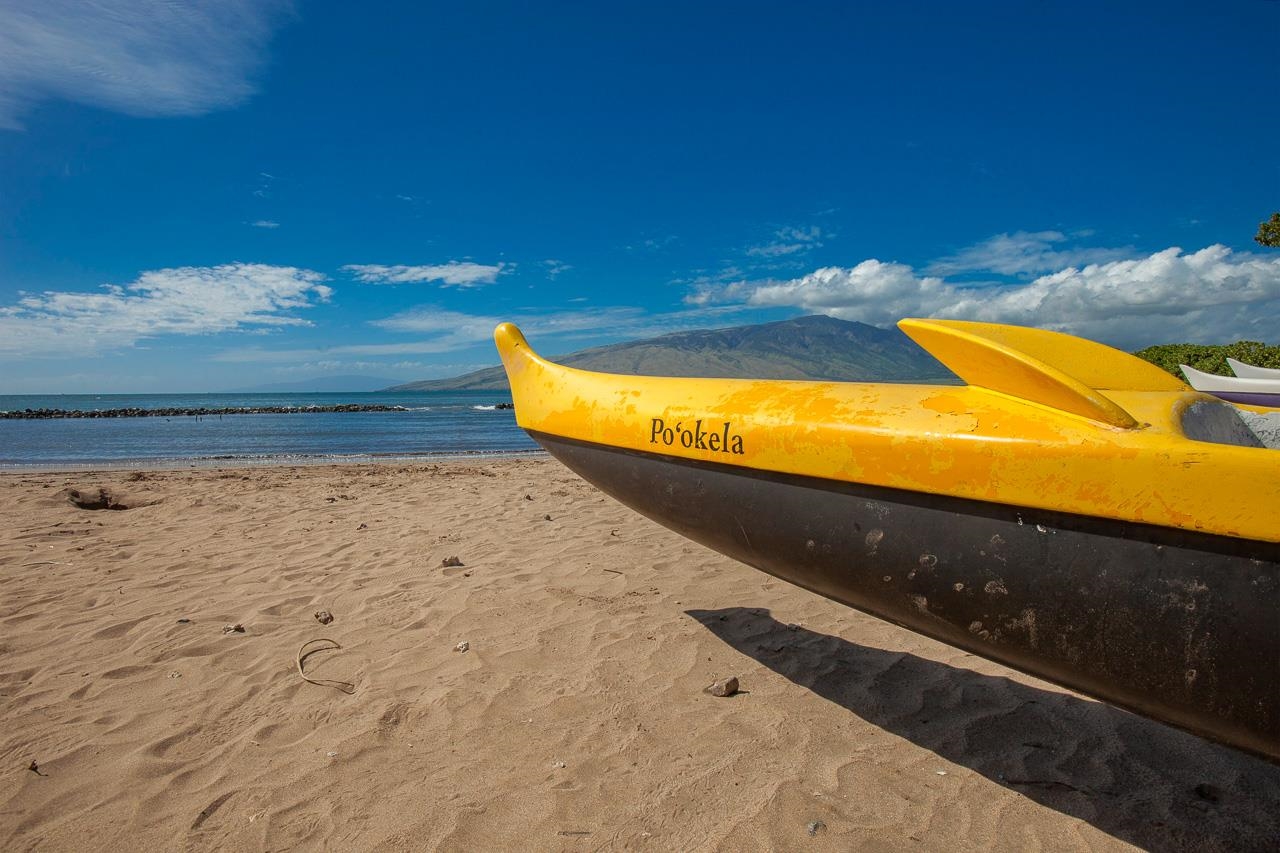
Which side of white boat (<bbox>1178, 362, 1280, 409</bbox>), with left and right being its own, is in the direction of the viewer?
left

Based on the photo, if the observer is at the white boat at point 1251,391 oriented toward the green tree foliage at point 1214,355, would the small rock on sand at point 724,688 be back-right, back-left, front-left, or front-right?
back-left

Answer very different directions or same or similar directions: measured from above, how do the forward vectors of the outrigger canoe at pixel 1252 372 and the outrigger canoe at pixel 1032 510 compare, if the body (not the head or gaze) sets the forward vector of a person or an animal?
same or similar directions

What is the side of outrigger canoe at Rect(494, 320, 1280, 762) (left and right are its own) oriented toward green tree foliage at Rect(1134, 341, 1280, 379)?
right

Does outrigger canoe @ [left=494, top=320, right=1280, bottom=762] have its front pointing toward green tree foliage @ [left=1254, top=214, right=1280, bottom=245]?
no

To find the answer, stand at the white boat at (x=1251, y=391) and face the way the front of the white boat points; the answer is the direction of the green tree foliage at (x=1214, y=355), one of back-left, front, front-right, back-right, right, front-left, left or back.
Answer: right

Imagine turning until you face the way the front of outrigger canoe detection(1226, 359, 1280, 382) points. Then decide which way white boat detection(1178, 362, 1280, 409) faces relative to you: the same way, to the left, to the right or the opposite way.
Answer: the same way

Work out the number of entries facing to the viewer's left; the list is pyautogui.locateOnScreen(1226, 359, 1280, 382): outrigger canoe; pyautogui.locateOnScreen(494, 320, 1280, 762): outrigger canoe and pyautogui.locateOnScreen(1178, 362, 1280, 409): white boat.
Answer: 3

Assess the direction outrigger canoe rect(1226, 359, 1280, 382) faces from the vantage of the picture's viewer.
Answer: facing to the left of the viewer

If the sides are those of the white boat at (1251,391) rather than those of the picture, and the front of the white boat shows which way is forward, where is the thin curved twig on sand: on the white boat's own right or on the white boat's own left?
on the white boat's own left

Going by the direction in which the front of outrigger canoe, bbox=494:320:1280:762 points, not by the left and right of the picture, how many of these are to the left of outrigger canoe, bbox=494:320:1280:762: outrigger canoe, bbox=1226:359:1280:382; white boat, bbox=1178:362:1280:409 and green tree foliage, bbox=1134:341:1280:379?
0

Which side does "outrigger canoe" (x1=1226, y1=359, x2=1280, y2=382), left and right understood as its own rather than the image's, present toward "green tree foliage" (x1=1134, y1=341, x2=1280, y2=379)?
right

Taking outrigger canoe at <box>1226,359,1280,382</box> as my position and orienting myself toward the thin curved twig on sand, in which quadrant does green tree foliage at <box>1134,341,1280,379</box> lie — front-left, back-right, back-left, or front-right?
back-right

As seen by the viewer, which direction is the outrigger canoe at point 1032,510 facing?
to the viewer's left

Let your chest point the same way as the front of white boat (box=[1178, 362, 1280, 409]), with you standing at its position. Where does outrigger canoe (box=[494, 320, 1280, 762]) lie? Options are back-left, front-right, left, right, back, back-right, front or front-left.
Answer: left

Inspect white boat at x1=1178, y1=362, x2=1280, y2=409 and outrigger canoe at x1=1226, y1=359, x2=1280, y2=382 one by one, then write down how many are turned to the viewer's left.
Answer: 2

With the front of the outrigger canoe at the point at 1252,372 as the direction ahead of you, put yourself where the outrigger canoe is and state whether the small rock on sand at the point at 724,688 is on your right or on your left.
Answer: on your left
